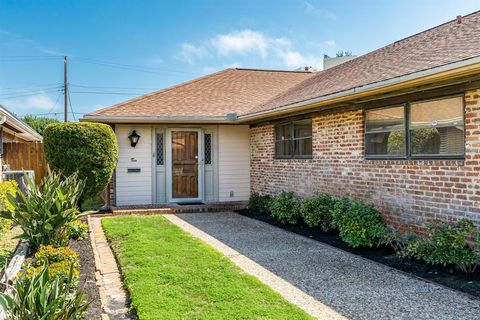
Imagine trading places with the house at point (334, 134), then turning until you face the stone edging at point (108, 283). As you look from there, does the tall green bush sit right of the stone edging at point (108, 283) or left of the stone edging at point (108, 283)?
right

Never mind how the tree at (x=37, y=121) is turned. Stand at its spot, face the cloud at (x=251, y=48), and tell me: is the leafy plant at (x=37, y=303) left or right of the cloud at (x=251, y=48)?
right

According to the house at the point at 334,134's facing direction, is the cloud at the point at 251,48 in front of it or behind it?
behind

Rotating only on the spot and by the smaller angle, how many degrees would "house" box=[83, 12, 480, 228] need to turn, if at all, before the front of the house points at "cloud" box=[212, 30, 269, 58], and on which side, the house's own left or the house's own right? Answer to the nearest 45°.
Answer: approximately 180°

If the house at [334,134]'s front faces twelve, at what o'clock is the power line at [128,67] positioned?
The power line is roughly at 5 o'clock from the house.

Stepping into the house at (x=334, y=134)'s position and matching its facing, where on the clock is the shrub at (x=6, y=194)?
The shrub is roughly at 2 o'clock from the house.

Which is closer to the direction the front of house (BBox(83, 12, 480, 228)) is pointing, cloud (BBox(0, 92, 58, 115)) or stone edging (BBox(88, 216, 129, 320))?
the stone edging

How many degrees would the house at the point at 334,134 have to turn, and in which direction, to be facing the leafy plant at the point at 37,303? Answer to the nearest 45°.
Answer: approximately 45° to its right

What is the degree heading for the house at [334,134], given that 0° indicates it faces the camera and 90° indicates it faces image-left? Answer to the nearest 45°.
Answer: approximately 0°

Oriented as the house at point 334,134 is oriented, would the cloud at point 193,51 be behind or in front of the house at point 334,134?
behind

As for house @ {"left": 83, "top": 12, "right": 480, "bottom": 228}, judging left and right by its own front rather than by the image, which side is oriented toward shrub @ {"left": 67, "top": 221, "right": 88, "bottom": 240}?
right

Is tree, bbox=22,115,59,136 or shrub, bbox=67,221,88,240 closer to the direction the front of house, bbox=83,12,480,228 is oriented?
the shrub
